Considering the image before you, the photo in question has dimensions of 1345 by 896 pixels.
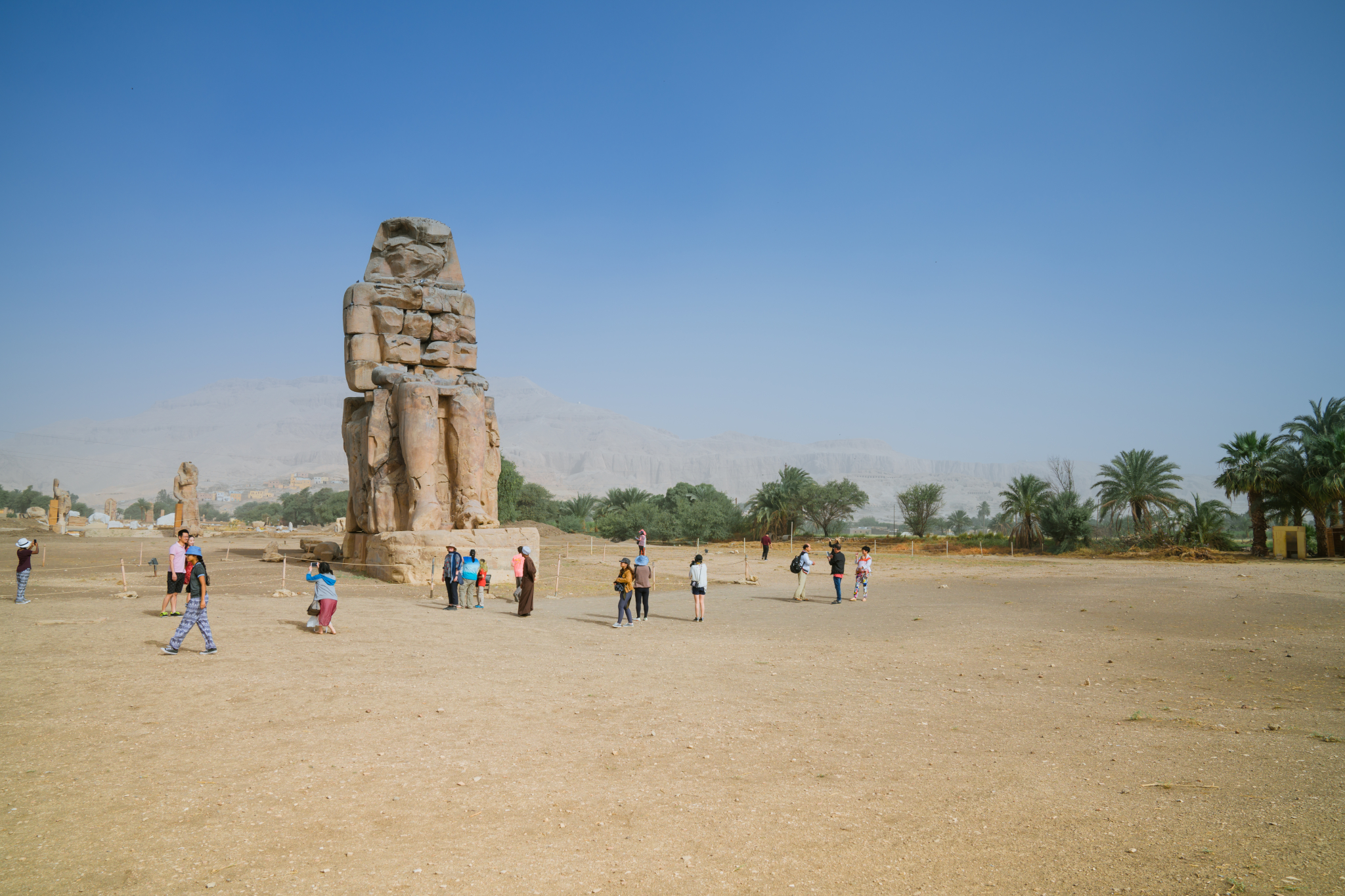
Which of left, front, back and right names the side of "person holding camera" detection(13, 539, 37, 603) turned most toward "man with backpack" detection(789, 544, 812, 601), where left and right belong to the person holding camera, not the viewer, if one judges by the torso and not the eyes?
right

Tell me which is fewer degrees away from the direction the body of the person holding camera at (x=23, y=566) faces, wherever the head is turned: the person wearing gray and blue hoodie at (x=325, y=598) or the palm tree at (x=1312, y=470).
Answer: the palm tree

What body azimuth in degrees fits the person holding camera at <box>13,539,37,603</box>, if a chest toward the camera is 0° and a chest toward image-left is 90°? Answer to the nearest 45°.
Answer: approximately 270°

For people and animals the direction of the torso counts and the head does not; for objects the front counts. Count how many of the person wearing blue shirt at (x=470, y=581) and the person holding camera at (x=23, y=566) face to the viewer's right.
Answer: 1

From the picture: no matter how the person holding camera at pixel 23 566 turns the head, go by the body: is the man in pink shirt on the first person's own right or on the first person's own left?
on the first person's own right

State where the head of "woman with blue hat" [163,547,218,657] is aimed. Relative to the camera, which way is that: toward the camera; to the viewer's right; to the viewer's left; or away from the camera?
to the viewer's left

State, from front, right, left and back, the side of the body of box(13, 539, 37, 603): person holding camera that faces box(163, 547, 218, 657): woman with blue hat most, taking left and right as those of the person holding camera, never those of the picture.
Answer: right

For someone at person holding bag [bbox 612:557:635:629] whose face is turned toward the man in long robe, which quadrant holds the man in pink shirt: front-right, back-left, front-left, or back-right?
front-left
